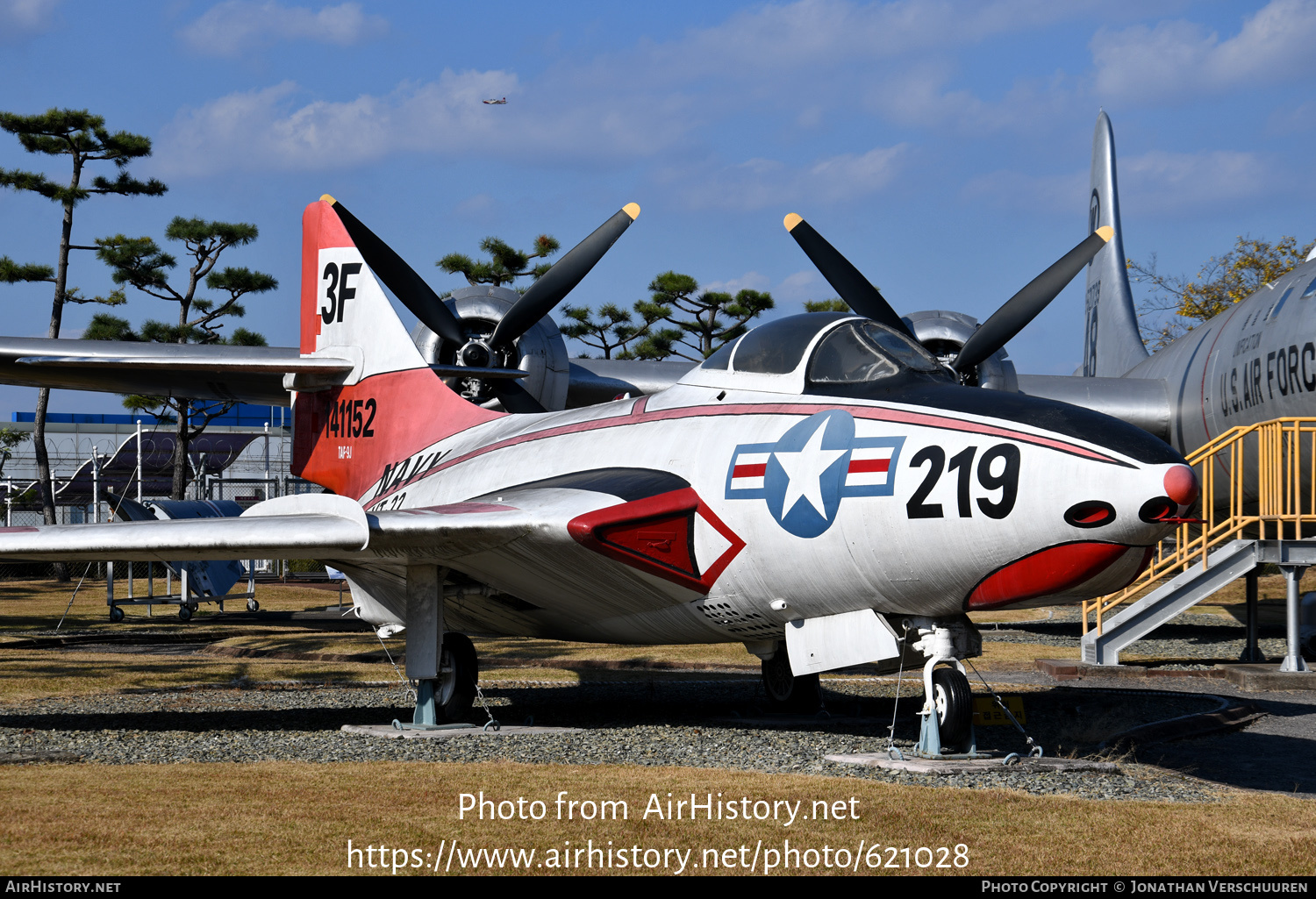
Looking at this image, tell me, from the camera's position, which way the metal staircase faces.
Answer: facing to the left of the viewer

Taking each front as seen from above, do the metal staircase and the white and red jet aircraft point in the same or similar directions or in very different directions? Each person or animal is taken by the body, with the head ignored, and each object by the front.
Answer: very different directions

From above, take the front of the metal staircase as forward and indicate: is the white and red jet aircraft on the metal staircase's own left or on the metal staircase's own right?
on the metal staircase's own left

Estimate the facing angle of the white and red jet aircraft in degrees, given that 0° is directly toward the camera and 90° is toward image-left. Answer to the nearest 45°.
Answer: approximately 315°

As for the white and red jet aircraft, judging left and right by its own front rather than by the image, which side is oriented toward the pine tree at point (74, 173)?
back

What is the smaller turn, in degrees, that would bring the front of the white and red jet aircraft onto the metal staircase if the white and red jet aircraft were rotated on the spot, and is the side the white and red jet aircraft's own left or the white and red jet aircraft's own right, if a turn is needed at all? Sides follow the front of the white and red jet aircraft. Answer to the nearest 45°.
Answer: approximately 90° to the white and red jet aircraft's own left

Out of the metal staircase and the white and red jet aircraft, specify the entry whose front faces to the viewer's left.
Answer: the metal staircase

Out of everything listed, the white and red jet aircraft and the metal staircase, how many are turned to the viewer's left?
1
